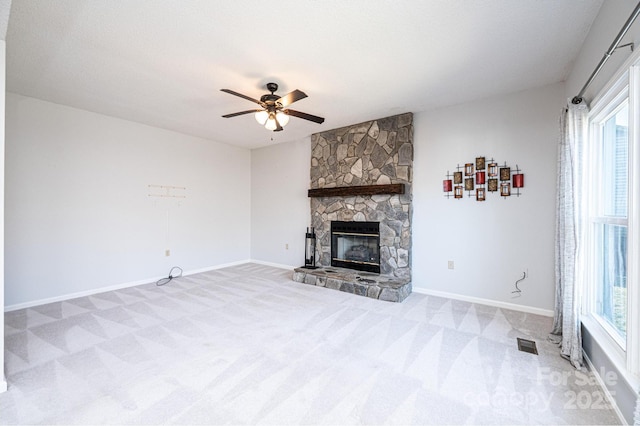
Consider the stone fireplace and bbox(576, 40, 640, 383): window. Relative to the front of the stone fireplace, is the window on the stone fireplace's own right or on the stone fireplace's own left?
on the stone fireplace's own left

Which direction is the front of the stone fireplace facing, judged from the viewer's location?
facing the viewer and to the left of the viewer

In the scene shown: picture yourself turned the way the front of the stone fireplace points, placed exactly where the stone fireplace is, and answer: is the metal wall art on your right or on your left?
on your left

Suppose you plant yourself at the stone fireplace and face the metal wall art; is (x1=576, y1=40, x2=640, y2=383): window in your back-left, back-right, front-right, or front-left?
front-right

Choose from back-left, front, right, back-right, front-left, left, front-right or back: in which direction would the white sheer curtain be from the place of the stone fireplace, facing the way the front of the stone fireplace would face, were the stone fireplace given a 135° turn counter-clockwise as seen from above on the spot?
front-right

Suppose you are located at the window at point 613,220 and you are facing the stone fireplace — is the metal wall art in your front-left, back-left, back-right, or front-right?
front-right

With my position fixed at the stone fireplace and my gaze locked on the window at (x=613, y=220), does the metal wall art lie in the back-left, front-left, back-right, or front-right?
front-left
